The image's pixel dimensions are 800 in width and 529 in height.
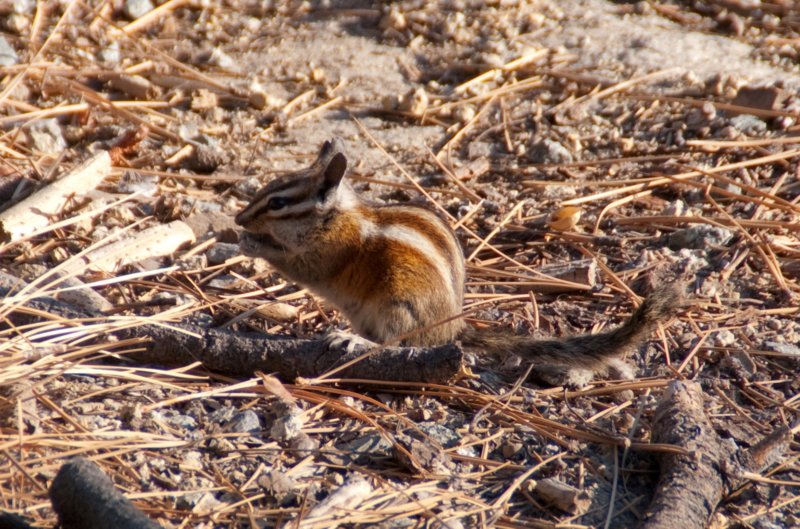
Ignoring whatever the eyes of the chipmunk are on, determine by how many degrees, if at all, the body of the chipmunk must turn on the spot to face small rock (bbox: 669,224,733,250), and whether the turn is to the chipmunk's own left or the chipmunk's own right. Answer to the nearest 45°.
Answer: approximately 135° to the chipmunk's own right

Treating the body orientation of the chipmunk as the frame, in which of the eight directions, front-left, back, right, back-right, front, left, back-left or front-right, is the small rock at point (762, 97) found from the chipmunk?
back-right

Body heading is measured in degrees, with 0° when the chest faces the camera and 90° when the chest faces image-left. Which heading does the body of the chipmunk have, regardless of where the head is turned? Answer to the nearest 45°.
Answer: approximately 90°

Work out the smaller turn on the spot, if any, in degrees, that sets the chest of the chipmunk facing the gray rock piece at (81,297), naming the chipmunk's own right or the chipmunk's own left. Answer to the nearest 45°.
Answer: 0° — it already faces it

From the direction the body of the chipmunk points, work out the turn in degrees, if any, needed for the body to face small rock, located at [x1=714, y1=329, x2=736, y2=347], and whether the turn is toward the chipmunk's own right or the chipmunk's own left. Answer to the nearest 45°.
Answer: approximately 180°

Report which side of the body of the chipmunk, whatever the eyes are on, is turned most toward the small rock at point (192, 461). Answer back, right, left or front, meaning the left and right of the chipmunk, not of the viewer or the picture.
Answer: left

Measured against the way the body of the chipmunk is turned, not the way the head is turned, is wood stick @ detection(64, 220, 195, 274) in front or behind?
in front

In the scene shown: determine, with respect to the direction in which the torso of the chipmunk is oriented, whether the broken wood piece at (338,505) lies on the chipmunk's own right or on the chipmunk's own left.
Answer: on the chipmunk's own left

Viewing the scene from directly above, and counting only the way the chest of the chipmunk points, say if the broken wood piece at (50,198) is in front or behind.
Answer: in front

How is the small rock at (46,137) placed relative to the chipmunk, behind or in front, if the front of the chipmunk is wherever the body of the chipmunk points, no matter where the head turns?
in front

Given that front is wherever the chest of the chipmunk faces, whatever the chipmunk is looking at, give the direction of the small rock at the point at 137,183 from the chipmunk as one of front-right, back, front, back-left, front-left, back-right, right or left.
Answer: front-right

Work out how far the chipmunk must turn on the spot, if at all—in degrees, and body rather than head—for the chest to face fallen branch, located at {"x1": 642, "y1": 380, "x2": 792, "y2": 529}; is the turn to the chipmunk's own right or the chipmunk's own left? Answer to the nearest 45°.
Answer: approximately 135° to the chipmunk's own left

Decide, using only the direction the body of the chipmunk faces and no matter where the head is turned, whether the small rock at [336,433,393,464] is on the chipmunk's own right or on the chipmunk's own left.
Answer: on the chipmunk's own left
